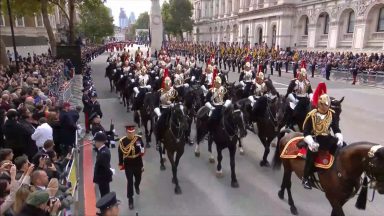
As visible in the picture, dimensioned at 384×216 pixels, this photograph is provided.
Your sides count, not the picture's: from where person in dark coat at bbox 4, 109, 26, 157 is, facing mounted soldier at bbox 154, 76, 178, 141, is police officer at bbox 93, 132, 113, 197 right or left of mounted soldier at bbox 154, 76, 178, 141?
right

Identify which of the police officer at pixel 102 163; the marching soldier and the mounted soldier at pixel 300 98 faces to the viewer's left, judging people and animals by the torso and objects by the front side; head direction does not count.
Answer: the police officer

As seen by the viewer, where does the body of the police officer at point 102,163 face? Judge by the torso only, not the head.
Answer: to the viewer's left

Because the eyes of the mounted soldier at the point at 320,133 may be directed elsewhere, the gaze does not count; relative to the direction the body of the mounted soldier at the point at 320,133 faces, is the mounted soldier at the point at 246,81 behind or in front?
behind

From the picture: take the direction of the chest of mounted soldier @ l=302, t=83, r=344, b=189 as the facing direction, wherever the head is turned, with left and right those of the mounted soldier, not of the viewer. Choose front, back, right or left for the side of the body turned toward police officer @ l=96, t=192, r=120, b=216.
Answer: right

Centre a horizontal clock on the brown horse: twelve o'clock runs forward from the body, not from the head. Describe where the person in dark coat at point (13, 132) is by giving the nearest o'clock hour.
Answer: The person in dark coat is roughly at 4 o'clock from the brown horse.

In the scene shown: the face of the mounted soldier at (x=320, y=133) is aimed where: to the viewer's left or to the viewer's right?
to the viewer's right

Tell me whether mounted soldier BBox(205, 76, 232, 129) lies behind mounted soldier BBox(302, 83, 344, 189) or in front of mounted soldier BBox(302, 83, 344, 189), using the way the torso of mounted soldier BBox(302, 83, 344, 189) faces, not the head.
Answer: behind

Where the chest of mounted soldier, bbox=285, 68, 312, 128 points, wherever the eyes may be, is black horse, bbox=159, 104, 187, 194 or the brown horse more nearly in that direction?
the brown horse

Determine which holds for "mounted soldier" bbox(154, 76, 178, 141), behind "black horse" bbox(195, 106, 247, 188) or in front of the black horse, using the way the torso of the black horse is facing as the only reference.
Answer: behind

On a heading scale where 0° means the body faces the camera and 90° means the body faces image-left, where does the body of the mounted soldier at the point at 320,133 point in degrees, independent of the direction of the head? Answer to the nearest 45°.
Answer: approximately 315°

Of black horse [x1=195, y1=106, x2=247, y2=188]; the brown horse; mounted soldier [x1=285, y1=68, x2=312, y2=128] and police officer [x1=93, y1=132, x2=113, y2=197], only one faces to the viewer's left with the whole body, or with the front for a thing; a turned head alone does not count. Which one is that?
the police officer
